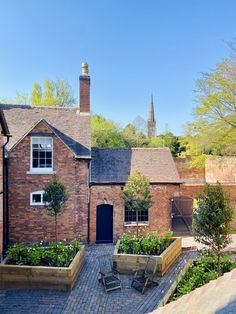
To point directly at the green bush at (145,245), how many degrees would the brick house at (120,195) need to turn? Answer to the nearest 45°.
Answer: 0° — it already faces it

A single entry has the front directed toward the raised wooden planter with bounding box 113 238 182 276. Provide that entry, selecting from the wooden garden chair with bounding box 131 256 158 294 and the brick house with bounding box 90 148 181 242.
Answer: the brick house

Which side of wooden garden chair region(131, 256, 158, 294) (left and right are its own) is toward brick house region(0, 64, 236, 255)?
right

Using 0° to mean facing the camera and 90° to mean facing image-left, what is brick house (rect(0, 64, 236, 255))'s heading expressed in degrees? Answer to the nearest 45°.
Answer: approximately 0°

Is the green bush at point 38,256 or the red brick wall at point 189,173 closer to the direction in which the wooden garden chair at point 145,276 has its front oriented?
the green bush

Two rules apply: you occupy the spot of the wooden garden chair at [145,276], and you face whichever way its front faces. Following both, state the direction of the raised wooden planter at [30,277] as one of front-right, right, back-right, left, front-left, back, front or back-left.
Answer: front-right
